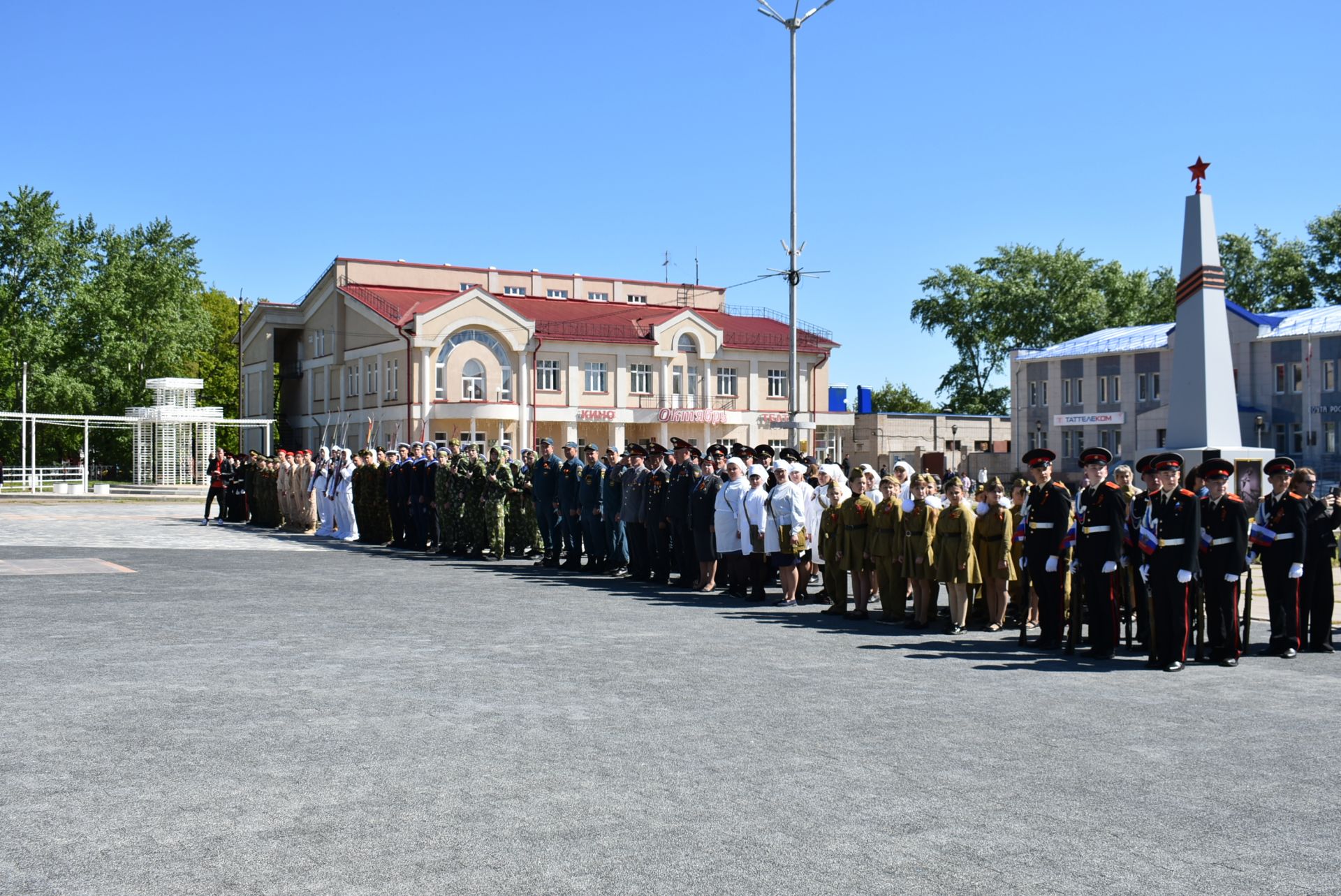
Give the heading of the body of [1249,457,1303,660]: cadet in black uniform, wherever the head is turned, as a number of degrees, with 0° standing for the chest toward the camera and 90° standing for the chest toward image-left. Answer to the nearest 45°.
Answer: approximately 45°

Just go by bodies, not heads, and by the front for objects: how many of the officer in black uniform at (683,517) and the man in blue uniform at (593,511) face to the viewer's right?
0

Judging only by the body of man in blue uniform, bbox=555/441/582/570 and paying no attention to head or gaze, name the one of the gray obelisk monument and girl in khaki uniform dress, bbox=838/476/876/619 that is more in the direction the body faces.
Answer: the girl in khaki uniform dress

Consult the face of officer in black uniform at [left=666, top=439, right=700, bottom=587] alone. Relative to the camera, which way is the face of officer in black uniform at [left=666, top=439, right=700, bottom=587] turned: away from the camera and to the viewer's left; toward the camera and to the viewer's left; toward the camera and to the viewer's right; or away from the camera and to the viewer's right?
toward the camera and to the viewer's left

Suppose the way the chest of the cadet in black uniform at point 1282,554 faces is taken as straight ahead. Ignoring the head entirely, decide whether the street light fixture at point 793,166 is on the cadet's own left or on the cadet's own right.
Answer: on the cadet's own right

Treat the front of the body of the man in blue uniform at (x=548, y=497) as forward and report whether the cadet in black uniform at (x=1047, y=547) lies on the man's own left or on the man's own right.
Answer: on the man's own left

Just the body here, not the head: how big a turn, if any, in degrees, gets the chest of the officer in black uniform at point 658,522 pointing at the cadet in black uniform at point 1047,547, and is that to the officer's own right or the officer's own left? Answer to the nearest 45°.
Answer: approximately 90° to the officer's own left

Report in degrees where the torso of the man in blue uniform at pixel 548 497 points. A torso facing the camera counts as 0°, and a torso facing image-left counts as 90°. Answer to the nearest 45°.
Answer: approximately 45°

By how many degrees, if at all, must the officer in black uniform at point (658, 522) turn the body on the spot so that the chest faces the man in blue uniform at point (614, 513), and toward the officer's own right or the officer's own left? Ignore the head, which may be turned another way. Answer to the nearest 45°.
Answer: approximately 90° to the officer's own right

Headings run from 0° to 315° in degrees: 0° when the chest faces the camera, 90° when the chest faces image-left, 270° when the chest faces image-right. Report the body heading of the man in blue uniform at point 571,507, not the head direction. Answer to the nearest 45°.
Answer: approximately 45°

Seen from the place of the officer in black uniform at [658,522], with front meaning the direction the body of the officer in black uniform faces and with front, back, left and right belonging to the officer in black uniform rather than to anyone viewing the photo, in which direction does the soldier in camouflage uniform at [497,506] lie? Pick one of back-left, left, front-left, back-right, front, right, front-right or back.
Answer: right

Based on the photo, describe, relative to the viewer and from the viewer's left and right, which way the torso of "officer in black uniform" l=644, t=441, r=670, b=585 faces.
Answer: facing the viewer and to the left of the viewer
